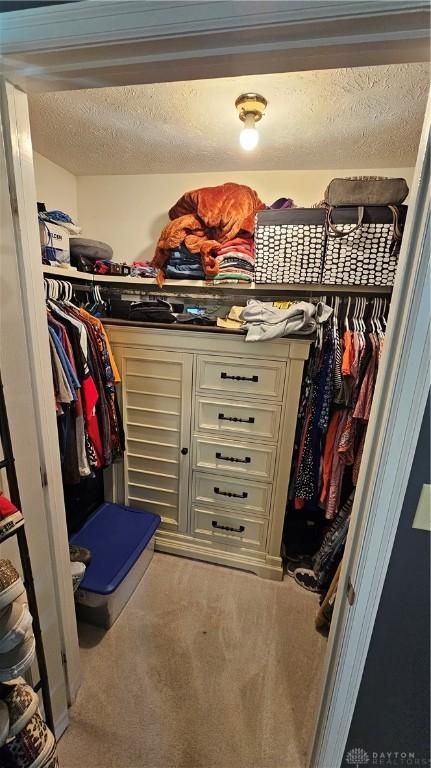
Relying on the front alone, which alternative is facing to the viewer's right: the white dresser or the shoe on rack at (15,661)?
the shoe on rack

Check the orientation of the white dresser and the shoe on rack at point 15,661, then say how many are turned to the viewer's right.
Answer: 1

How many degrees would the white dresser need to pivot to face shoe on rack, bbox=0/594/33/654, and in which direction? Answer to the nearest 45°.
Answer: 0° — it already faces it

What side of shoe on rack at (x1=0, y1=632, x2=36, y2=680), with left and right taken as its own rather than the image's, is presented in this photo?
right

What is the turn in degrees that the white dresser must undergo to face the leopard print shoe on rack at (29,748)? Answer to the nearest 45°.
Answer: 0° — it already faces it

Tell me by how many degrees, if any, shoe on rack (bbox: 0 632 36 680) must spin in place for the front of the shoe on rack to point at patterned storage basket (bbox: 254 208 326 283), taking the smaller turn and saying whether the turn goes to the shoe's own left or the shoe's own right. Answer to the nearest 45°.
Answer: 0° — it already faces it

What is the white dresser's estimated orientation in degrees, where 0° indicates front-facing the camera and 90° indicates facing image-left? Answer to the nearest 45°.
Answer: approximately 0°

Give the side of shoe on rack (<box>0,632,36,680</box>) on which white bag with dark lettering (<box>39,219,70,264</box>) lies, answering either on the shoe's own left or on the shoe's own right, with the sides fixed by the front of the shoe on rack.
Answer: on the shoe's own left
